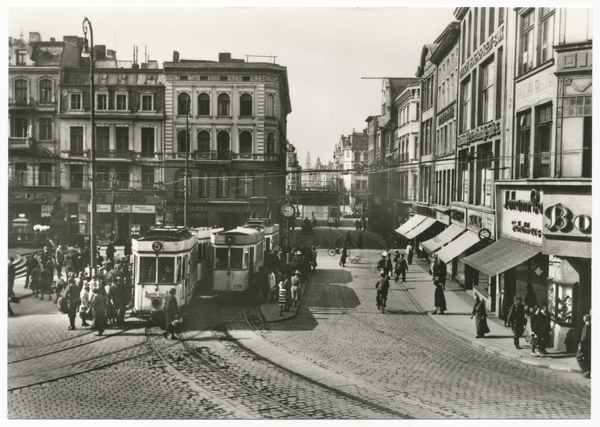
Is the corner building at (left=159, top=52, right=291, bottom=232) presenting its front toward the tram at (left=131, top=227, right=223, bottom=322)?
yes

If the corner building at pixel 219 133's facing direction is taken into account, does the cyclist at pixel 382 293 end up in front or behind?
in front

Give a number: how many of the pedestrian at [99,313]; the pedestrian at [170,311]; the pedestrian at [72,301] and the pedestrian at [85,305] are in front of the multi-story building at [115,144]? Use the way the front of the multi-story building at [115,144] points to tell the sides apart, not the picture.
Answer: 4

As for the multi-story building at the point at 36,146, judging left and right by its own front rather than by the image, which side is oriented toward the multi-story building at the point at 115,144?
left

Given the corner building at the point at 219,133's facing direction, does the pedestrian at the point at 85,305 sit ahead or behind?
ahead

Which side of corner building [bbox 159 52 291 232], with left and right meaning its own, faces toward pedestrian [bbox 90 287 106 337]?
front

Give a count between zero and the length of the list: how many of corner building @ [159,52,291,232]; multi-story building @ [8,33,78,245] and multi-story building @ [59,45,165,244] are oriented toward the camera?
3

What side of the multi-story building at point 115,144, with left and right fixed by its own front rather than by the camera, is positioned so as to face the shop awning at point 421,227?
left

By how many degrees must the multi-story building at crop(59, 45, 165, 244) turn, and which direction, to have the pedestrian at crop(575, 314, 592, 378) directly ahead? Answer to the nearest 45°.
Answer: approximately 45° to its left

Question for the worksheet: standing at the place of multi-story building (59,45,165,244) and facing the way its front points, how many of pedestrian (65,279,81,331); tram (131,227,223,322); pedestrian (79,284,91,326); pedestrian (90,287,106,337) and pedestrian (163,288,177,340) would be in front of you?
5

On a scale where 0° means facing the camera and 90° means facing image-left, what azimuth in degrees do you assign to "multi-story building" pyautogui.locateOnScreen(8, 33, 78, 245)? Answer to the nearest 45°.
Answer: approximately 0°

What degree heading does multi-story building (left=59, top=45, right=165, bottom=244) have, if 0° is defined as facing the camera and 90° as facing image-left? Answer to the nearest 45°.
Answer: approximately 0°

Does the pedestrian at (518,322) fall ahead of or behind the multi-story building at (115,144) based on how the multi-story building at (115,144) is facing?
ahead
